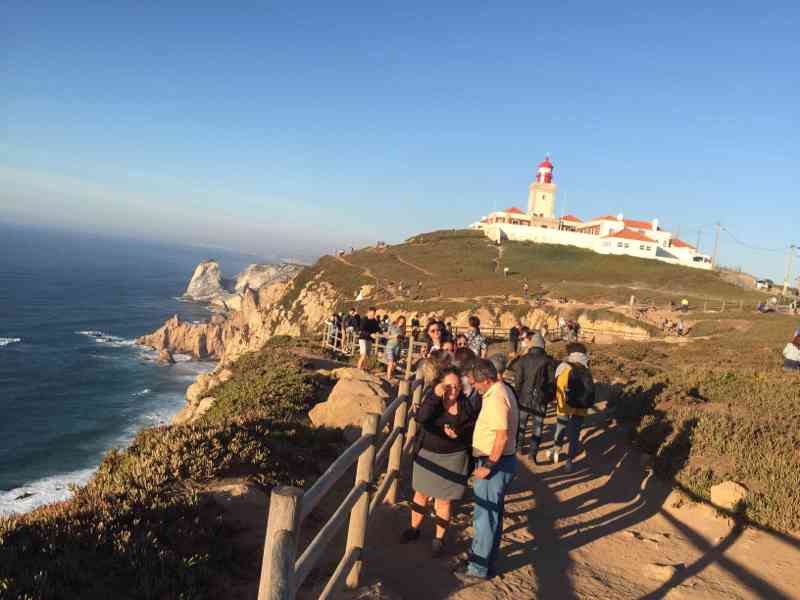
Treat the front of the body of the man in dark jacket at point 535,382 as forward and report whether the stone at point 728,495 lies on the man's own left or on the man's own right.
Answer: on the man's own right

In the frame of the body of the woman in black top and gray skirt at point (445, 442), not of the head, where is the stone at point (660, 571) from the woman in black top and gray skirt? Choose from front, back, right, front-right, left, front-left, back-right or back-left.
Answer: left

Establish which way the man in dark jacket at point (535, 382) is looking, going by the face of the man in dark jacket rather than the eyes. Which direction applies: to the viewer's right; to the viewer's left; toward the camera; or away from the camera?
away from the camera

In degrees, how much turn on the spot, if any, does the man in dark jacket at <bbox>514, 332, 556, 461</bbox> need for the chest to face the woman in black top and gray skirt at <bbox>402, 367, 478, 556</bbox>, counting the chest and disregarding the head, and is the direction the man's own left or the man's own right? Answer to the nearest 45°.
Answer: approximately 180°

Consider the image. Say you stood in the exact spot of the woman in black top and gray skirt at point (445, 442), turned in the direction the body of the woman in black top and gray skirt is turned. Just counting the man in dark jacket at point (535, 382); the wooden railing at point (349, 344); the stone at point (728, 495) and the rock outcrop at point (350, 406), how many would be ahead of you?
0

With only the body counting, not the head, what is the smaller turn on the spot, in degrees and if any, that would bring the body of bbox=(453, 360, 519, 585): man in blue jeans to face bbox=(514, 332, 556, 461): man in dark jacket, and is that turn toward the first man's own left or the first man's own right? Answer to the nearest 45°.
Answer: approximately 90° to the first man's own right

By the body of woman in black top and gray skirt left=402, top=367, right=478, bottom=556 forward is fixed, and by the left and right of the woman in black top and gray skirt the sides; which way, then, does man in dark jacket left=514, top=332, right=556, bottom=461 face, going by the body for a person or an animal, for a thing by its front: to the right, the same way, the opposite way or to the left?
the opposite way

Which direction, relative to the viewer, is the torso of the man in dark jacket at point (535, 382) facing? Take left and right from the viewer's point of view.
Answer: facing away from the viewer

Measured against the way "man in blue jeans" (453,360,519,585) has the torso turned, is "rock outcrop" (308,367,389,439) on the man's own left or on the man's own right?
on the man's own right

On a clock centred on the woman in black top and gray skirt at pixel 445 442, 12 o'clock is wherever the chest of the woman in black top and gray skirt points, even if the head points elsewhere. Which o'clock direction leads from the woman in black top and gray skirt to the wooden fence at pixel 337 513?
The wooden fence is roughly at 1 o'clock from the woman in black top and gray skirt.

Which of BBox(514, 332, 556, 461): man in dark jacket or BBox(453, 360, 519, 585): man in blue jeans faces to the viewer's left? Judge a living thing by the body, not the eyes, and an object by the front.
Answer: the man in blue jeans

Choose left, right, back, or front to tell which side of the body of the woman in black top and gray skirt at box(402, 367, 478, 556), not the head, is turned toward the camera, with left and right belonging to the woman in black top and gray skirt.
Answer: front

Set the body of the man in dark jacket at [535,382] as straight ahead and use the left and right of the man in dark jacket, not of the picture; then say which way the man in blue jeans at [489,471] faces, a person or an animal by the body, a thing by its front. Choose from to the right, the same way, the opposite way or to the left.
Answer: to the left

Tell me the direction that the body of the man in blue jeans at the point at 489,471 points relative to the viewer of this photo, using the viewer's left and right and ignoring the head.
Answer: facing to the left of the viewer

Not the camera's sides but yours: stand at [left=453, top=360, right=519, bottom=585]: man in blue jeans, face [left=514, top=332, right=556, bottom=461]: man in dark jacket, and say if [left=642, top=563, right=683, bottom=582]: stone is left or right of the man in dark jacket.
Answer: right

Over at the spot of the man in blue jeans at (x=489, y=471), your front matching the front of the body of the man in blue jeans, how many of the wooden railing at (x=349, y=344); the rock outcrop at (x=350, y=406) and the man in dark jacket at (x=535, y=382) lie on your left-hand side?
0

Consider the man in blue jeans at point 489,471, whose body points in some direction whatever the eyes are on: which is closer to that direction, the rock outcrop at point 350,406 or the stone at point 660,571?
the rock outcrop
